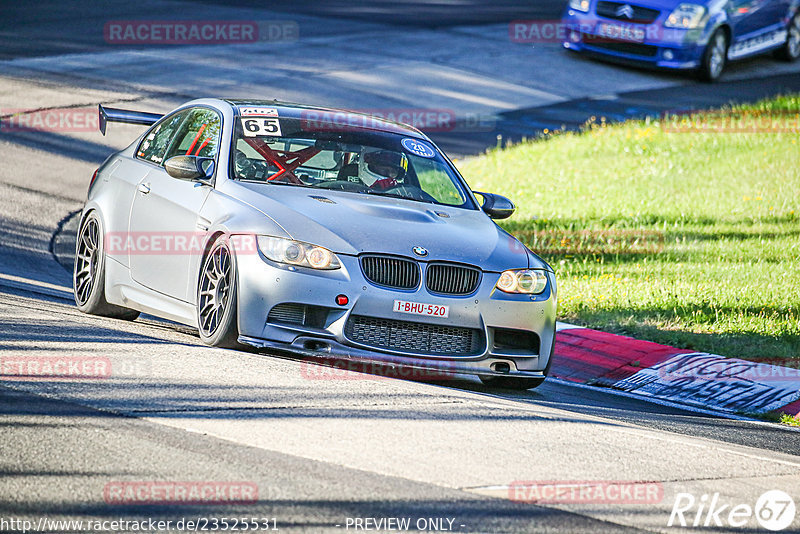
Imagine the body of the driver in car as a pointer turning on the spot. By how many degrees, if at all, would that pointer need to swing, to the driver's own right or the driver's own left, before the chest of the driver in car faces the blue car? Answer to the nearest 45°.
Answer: approximately 135° to the driver's own left

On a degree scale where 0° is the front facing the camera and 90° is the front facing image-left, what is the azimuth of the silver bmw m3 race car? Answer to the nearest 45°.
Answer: approximately 315°

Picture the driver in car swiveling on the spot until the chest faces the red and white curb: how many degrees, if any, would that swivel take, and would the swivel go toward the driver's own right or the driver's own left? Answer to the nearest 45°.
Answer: approximately 45° to the driver's own left

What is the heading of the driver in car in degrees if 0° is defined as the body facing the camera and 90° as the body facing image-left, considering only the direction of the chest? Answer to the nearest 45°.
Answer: approximately 315°

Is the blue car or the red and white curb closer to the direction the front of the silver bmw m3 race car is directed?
the red and white curb

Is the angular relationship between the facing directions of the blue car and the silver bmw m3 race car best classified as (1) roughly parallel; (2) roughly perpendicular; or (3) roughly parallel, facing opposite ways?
roughly perpendicular

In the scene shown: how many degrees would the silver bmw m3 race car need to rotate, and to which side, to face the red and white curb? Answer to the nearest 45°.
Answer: approximately 45° to its left

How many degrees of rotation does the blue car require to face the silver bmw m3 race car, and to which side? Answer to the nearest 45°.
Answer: approximately 45° to its left

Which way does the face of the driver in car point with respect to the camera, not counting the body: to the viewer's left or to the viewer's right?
to the viewer's right

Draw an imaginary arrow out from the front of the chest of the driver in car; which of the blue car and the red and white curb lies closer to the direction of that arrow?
the red and white curb
